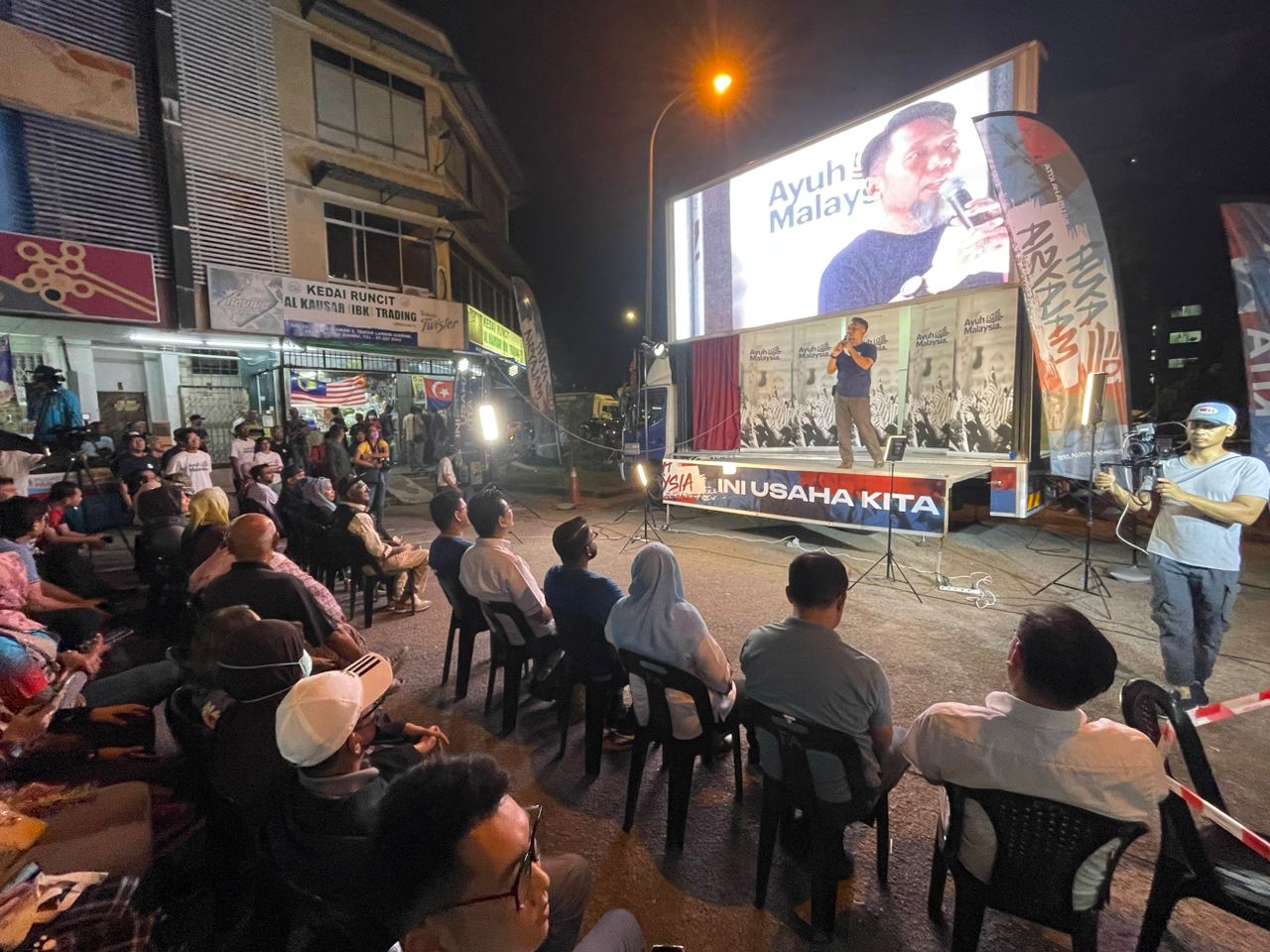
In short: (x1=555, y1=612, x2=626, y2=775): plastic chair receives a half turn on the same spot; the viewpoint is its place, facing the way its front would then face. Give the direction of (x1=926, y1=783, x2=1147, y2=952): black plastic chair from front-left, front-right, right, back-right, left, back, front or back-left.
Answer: left

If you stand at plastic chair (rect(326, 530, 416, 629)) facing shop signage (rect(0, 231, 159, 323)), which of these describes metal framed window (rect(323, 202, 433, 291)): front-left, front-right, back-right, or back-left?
front-right

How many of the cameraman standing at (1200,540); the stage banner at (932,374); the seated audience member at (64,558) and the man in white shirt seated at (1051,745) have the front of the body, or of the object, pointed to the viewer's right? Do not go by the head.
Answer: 1

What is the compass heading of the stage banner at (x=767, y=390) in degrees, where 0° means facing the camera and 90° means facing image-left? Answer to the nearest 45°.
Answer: approximately 45°

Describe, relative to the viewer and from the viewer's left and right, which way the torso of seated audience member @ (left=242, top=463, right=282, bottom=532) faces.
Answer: facing to the right of the viewer

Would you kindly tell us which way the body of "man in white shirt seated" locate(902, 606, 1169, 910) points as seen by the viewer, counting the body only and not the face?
away from the camera

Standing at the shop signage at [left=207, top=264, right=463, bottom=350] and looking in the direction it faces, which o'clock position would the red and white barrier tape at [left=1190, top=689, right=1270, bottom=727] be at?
The red and white barrier tape is roughly at 1 o'clock from the shop signage.

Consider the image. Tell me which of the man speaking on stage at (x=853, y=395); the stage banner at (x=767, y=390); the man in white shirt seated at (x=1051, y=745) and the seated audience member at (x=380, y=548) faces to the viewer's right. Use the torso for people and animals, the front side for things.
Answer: the seated audience member

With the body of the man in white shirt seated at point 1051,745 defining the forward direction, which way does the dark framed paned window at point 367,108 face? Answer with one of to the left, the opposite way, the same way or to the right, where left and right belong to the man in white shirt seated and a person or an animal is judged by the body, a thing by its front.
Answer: to the right

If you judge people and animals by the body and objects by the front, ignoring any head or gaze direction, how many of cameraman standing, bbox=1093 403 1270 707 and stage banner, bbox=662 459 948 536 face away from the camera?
0

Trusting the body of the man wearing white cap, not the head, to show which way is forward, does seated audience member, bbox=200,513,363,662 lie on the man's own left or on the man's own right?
on the man's own left

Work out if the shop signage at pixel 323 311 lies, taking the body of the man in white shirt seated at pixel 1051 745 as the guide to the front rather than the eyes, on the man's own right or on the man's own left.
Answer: on the man's own left

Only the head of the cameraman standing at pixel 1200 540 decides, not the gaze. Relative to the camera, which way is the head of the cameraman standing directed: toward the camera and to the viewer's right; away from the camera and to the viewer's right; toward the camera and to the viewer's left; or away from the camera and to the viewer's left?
toward the camera and to the viewer's left

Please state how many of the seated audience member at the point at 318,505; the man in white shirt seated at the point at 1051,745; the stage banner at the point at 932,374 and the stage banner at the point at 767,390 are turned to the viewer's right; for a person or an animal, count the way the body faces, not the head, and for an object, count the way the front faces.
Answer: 1

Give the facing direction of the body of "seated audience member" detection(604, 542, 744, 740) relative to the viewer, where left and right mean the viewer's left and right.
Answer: facing away from the viewer and to the right of the viewer

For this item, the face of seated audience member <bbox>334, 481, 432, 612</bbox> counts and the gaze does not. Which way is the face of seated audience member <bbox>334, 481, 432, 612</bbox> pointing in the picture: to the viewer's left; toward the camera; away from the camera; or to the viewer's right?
to the viewer's right

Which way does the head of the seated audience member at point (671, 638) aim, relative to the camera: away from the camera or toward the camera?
away from the camera

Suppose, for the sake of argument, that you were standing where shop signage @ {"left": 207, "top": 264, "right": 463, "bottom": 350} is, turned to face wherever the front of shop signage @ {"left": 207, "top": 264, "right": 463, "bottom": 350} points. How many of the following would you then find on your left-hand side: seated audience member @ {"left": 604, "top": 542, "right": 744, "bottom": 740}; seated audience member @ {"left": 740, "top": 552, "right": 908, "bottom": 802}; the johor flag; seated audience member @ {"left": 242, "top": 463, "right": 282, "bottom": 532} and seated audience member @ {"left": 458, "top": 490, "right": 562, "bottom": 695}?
1

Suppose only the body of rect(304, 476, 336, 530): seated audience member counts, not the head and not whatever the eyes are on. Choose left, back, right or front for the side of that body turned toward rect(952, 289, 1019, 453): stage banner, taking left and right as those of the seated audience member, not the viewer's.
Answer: front
